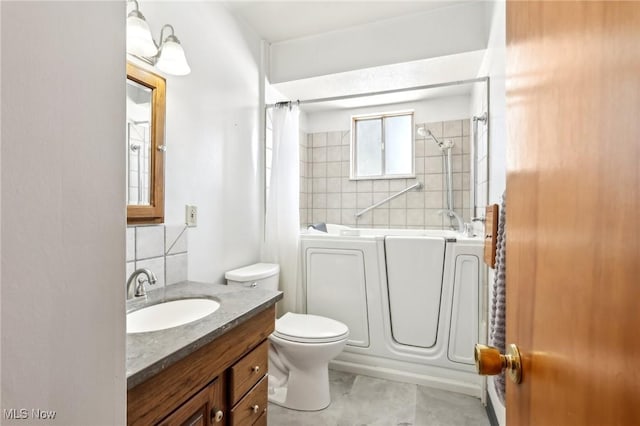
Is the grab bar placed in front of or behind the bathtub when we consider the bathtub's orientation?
behind

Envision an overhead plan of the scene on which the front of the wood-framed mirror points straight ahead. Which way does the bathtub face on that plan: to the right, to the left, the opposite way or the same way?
to the right

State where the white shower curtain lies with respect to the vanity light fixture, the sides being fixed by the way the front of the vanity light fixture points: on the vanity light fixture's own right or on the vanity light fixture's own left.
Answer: on the vanity light fixture's own left

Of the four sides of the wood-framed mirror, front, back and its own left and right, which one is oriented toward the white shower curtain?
left

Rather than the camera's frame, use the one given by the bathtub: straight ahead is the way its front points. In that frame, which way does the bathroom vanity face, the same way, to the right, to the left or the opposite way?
to the left

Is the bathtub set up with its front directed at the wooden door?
yes

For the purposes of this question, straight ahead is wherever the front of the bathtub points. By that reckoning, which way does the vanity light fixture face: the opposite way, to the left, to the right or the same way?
to the left

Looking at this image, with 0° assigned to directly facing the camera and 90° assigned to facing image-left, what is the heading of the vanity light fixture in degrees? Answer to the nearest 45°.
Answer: approximately 315°
